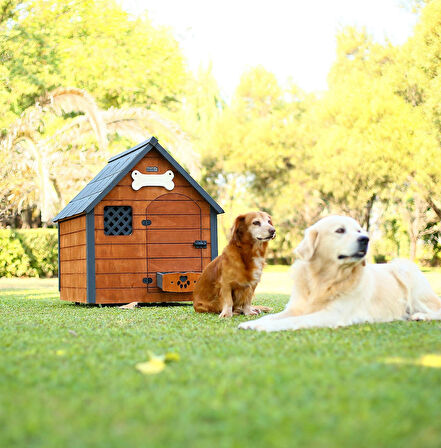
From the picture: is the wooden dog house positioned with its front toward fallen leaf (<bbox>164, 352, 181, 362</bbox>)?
yes

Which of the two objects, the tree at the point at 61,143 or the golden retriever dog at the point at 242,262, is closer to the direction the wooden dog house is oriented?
the golden retriever dog

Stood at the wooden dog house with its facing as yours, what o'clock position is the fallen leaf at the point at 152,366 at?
The fallen leaf is roughly at 12 o'clock from the wooden dog house.

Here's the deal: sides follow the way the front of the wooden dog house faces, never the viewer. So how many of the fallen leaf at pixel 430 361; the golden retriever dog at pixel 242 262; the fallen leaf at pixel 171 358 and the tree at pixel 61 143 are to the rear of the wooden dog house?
1

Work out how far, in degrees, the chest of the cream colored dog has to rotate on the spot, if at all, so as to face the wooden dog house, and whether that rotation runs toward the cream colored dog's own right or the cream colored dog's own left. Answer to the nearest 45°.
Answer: approximately 90° to the cream colored dog's own right

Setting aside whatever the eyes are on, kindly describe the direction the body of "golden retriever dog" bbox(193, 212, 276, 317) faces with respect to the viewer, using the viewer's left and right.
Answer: facing the viewer and to the right of the viewer

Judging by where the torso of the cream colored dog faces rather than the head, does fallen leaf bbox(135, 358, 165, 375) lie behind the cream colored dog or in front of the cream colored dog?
in front

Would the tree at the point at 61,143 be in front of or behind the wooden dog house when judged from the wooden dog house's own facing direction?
behind

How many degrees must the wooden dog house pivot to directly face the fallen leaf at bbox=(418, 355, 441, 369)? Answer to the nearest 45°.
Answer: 0° — it already faces it

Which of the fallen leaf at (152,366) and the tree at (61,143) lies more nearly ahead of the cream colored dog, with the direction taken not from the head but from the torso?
the fallen leaf

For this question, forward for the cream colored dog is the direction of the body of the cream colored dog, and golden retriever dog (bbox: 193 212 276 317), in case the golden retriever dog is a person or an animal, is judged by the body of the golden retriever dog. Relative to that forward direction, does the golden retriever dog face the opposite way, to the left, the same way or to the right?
to the left

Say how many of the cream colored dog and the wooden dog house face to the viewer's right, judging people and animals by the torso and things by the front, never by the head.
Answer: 0

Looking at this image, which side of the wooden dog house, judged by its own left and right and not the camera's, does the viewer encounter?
front

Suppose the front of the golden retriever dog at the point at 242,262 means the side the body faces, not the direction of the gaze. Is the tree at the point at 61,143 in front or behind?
behind

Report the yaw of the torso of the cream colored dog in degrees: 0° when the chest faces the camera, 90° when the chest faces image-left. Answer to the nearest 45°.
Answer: approximately 45°

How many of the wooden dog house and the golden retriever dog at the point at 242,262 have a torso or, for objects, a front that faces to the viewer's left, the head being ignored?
0
